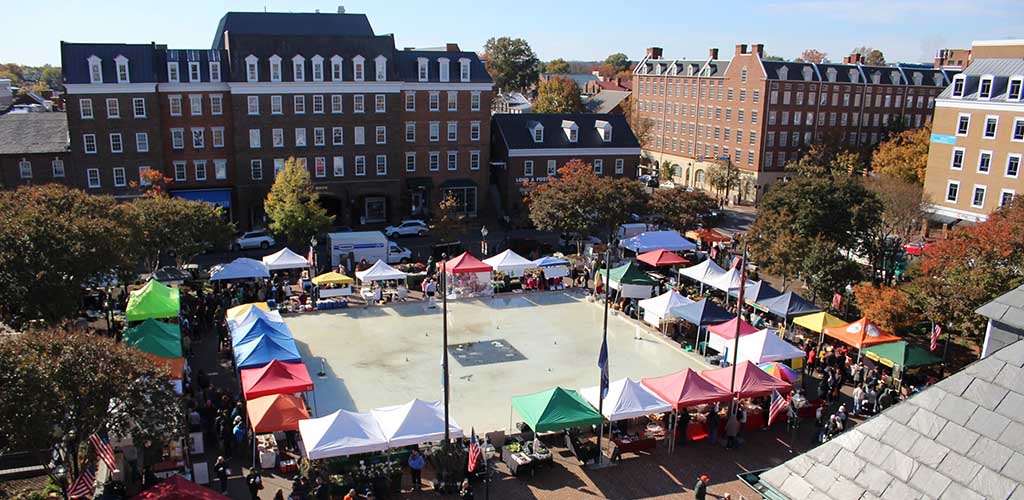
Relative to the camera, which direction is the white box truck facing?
to the viewer's right

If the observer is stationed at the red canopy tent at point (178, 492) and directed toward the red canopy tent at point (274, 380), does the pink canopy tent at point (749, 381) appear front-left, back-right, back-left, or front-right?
front-right

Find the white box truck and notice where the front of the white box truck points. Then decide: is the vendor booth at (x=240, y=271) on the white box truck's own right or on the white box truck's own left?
on the white box truck's own right

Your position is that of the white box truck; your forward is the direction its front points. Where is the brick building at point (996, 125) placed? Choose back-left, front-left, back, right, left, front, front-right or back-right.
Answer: front

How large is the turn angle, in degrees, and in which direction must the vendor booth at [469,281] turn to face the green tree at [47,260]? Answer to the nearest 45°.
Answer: approximately 45° to its right

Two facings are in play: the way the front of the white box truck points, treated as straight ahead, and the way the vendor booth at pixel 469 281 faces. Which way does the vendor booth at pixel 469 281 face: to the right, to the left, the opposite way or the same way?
to the right

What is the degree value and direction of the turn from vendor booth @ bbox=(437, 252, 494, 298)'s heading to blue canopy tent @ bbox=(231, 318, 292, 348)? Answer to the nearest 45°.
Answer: approximately 45° to its right

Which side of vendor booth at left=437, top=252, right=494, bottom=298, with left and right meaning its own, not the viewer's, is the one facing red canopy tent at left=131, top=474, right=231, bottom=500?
front

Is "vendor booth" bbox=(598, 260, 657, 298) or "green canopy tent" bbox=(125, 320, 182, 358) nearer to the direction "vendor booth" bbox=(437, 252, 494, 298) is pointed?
the green canopy tent

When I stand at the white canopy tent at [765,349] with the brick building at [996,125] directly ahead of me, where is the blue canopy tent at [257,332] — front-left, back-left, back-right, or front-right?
back-left

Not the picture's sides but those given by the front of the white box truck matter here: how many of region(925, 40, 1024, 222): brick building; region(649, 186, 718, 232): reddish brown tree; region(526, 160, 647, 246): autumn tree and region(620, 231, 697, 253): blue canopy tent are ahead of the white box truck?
4

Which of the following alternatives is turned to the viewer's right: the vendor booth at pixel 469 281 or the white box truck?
the white box truck

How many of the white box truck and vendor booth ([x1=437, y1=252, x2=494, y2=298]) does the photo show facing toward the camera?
1

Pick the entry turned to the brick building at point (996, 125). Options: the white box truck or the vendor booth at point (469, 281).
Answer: the white box truck

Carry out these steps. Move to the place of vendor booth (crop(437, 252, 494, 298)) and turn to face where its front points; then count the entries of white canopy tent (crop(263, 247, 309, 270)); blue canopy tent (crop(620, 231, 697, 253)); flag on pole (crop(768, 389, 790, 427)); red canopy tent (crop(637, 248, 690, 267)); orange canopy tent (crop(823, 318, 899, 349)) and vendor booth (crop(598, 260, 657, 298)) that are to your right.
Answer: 1

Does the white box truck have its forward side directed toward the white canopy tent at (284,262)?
no

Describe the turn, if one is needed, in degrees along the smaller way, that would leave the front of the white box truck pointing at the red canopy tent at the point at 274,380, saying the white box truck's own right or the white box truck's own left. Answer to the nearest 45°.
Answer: approximately 90° to the white box truck's own right

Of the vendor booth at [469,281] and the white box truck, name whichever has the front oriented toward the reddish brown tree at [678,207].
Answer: the white box truck

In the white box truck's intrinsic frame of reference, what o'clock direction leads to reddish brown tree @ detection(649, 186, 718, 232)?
The reddish brown tree is roughly at 12 o'clock from the white box truck.

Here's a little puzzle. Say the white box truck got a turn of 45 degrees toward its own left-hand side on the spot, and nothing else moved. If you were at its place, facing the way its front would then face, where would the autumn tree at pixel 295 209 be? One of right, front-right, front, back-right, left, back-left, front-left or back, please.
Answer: left

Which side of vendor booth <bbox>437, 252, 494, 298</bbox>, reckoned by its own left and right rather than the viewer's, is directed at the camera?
front

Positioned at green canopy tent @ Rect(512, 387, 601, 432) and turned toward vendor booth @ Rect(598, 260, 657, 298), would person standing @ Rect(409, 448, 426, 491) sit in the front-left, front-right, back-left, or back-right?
back-left

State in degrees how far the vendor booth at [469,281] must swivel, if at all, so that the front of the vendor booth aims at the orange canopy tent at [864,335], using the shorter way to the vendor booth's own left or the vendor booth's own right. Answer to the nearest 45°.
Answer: approximately 45° to the vendor booth's own left

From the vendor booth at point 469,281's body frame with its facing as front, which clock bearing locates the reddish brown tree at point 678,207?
The reddish brown tree is roughly at 8 o'clock from the vendor booth.
